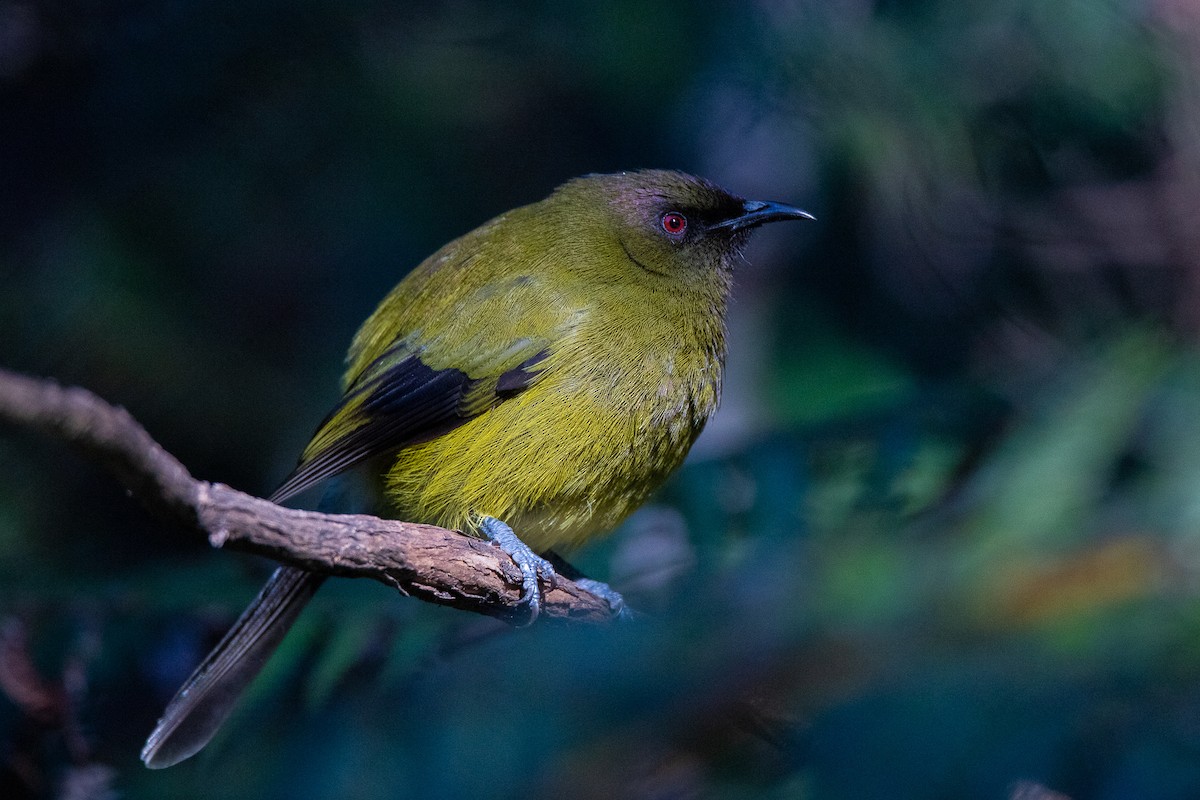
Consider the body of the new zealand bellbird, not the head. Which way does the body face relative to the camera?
to the viewer's right
